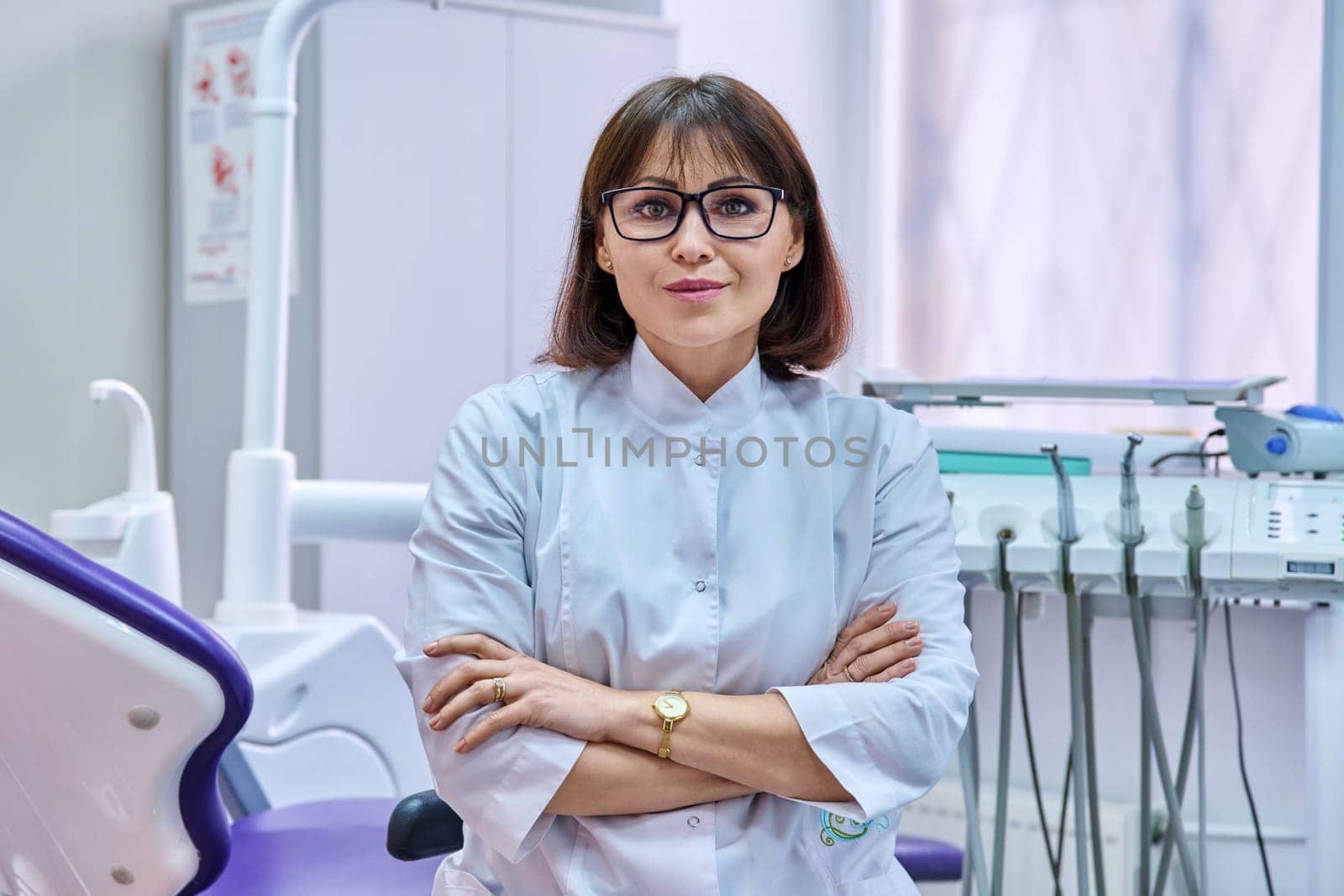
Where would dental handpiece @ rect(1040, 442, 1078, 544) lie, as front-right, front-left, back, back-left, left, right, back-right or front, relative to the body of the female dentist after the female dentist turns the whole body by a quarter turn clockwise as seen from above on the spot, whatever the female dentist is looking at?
back-right

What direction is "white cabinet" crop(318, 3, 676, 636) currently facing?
toward the camera

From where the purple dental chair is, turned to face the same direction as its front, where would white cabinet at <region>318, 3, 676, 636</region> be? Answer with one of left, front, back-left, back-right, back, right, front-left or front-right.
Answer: front-left

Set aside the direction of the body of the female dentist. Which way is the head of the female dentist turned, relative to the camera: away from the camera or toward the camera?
toward the camera

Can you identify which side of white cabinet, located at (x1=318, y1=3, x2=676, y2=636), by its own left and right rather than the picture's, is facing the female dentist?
front

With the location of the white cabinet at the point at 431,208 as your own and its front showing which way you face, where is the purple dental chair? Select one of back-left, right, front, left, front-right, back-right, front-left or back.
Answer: front

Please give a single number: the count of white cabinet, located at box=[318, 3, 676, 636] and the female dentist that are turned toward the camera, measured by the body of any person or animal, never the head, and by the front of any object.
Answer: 2

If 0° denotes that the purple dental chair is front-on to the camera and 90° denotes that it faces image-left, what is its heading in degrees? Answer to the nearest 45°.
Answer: approximately 225°

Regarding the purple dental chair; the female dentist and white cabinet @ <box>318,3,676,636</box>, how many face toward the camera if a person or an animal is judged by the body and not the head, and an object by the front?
2

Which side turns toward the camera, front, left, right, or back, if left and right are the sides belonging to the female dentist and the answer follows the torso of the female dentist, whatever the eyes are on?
front
